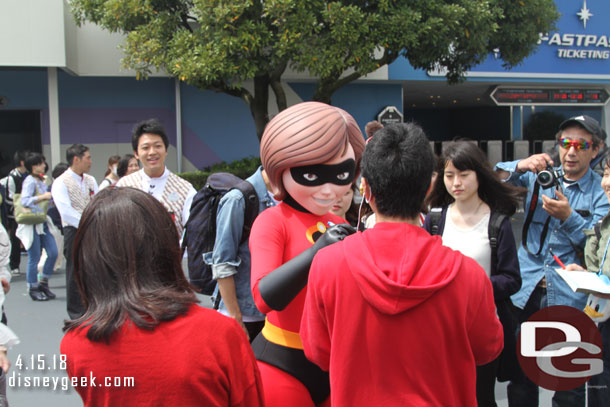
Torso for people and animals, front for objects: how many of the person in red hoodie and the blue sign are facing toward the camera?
1

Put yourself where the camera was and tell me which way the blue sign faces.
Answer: facing the viewer

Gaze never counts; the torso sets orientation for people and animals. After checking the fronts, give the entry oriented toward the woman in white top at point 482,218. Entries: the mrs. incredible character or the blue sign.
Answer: the blue sign

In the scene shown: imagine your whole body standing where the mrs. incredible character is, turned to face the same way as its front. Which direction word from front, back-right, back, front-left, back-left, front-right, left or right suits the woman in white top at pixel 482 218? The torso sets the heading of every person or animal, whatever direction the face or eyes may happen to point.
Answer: left

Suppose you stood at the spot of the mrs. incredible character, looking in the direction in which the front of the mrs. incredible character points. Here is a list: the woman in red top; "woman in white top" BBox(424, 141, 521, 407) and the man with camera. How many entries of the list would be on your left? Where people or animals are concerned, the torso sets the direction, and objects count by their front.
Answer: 2

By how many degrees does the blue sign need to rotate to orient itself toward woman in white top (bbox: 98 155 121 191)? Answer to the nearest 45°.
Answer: approximately 45° to its right

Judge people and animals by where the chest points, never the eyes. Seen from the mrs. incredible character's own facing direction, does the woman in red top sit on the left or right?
on its right

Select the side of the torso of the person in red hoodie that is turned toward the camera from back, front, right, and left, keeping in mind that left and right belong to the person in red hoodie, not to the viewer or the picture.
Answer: back

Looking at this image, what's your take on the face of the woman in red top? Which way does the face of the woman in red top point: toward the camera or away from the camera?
away from the camera

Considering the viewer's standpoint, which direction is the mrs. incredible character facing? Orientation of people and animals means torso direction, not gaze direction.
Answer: facing the viewer and to the right of the viewer

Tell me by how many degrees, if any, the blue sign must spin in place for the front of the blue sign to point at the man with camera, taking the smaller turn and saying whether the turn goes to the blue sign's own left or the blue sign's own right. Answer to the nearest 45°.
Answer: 0° — it already faces them

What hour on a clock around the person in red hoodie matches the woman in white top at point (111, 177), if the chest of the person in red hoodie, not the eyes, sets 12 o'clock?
The woman in white top is roughly at 11 o'clock from the person in red hoodie.

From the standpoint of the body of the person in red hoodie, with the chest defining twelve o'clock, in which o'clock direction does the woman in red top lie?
The woman in red top is roughly at 8 o'clock from the person in red hoodie.
